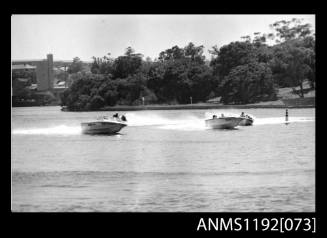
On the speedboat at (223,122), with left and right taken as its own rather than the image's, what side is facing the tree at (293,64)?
left

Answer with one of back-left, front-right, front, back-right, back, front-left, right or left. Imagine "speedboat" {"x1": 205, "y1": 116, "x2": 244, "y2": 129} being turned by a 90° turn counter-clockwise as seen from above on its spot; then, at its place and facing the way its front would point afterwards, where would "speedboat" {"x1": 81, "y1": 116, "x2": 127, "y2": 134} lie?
back-left

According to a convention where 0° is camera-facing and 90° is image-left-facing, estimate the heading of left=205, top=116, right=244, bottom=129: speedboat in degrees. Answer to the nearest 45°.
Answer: approximately 270°

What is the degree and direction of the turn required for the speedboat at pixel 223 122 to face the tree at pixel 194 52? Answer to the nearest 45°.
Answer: approximately 90° to its left

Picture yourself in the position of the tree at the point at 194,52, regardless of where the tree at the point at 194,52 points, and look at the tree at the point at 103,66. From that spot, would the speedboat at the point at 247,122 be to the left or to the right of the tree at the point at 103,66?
left

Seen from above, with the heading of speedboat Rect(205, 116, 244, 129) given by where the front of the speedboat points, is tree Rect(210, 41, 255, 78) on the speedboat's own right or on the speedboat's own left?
on the speedboat's own left
